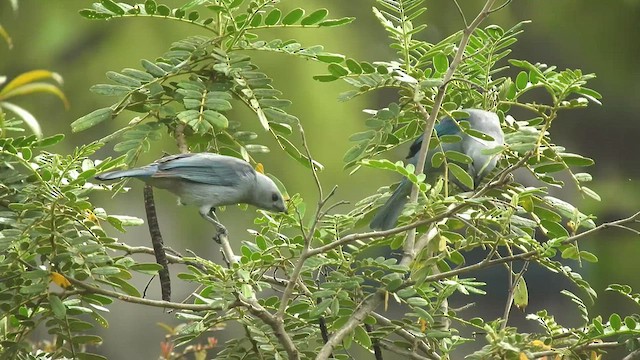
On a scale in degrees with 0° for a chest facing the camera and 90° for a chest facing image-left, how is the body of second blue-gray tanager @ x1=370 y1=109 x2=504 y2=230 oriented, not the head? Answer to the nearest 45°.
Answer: approximately 270°

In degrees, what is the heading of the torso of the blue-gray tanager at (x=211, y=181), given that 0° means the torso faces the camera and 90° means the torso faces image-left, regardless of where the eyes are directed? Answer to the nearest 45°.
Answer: approximately 270°
